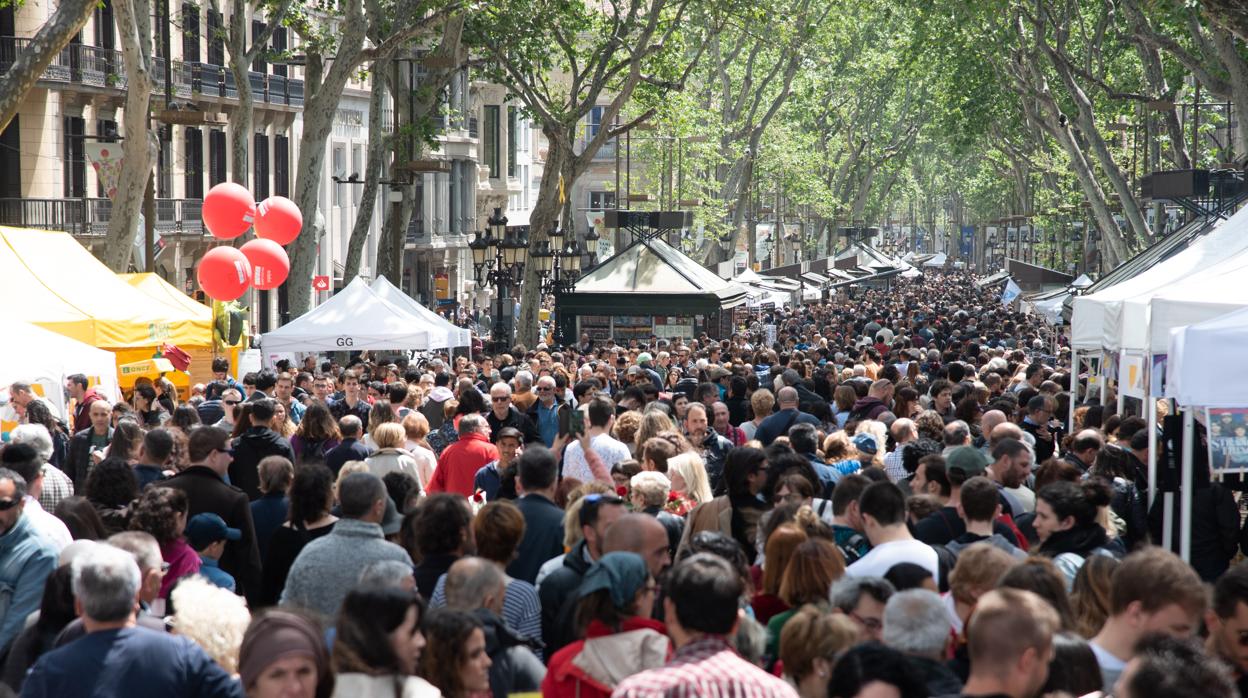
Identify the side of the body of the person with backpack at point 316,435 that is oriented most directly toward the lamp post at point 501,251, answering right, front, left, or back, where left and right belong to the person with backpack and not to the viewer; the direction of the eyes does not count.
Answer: front

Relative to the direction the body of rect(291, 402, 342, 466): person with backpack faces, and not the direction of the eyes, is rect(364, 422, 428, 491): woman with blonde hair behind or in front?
behind

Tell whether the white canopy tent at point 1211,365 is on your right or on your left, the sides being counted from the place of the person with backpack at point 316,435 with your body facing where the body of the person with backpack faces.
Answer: on your right

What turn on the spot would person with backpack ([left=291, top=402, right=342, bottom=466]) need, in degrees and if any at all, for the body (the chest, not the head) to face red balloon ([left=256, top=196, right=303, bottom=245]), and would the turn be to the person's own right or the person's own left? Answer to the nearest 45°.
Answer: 0° — they already face it

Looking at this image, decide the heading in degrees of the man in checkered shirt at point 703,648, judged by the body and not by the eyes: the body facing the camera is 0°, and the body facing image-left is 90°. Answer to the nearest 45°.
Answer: approximately 180°

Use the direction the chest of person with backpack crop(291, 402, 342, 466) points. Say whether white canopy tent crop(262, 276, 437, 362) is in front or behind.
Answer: in front

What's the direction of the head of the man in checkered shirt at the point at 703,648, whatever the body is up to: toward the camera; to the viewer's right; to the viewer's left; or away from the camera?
away from the camera

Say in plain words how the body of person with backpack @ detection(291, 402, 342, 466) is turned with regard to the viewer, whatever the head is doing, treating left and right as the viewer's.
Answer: facing away from the viewer

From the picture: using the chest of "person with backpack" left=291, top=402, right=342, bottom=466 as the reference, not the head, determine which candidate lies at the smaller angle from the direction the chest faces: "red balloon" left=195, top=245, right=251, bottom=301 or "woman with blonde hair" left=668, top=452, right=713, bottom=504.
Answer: the red balloon

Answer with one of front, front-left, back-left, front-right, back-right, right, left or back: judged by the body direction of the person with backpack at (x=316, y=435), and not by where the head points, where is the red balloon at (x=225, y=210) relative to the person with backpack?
front

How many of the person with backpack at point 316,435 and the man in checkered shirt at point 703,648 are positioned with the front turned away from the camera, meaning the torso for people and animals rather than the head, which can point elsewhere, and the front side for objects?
2

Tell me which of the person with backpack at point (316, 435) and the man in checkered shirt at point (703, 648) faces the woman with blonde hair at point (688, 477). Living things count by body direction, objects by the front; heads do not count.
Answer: the man in checkered shirt

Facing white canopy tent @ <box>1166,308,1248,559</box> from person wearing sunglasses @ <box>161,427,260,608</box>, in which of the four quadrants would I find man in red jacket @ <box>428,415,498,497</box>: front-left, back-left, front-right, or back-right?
front-left

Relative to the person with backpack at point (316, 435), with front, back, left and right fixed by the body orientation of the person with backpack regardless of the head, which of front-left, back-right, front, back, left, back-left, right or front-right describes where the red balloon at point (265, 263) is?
front

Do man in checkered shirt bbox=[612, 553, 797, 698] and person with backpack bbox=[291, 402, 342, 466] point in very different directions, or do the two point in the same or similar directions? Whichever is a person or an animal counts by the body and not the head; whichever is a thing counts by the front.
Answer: same or similar directions

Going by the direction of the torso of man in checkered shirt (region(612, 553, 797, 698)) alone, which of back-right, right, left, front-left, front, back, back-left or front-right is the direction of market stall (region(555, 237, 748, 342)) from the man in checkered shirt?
front

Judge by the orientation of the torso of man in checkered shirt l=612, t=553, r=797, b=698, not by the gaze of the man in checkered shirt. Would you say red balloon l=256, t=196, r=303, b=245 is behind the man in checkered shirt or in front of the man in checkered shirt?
in front

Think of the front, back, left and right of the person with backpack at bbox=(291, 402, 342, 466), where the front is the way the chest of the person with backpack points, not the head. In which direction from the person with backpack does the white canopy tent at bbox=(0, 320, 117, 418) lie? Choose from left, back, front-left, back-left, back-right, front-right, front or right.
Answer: front-left
